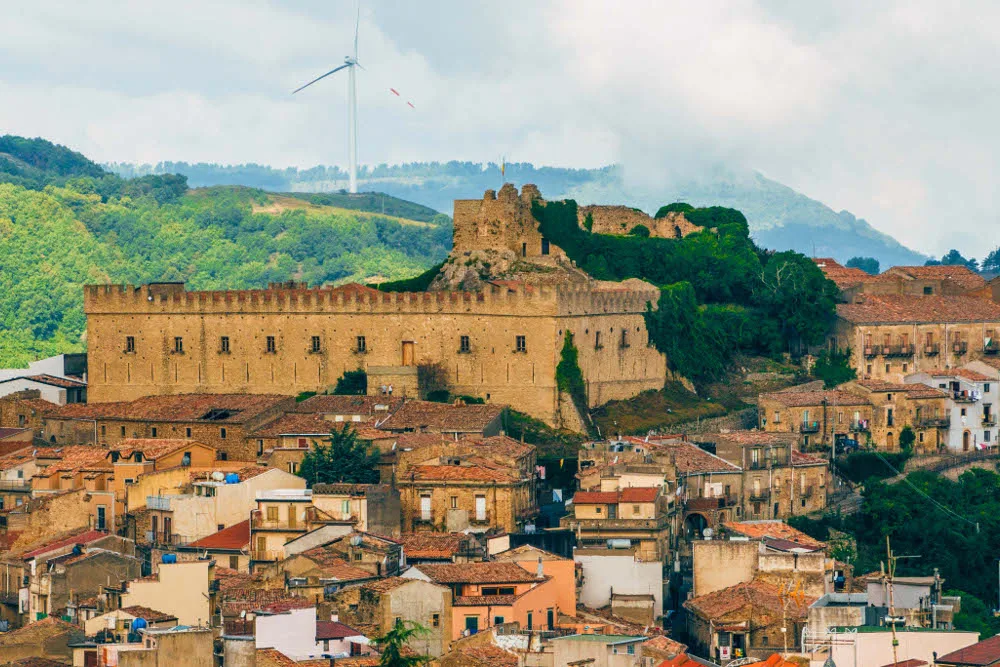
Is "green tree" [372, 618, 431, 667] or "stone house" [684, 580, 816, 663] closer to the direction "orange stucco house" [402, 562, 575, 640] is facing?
the green tree

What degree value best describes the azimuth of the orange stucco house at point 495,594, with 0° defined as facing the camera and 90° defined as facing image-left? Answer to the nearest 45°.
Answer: approximately 0°

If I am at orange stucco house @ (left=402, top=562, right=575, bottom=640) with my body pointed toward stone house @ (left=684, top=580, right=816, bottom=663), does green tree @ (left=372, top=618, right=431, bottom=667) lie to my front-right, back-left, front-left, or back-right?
back-right

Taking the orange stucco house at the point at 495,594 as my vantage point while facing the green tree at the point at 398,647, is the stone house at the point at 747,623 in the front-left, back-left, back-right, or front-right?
back-left

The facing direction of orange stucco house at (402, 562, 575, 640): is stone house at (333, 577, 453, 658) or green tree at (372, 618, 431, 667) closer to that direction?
the green tree

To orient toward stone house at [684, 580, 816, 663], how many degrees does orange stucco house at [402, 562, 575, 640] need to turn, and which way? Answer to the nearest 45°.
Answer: approximately 90° to its left
